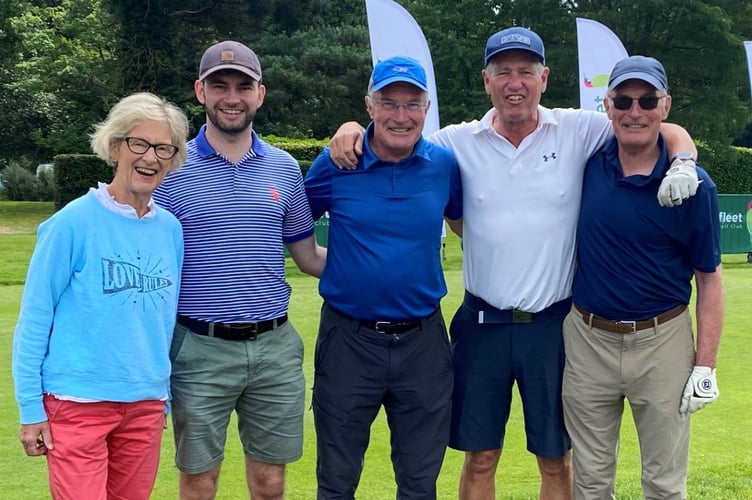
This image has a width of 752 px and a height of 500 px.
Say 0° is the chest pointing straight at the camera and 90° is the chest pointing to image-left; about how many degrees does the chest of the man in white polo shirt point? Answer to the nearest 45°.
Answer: approximately 0°

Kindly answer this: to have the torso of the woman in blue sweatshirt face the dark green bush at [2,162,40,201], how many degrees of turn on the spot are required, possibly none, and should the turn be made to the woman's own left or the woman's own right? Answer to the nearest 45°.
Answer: approximately 135° to the woman's own left

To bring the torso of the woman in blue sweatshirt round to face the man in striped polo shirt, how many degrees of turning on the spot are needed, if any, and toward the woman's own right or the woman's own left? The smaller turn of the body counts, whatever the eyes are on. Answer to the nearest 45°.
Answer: approximately 90° to the woman's own left

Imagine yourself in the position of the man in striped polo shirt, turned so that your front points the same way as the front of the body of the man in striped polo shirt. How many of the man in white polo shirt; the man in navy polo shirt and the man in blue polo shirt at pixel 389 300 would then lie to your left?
3

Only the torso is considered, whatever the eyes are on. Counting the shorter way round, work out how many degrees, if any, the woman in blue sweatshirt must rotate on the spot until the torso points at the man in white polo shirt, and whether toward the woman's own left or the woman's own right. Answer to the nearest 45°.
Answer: approximately 45° to the woman's own left

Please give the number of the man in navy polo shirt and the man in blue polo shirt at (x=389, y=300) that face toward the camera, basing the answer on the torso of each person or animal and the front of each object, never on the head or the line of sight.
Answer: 2

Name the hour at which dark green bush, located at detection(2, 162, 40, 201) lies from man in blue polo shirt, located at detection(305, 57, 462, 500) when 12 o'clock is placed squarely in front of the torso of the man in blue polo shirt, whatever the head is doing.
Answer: The dark green bush is roughly at 5 o'clock from the man in blue polo shirt.

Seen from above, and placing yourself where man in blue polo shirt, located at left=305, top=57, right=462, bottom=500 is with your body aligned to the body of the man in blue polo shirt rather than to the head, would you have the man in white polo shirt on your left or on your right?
on your left
